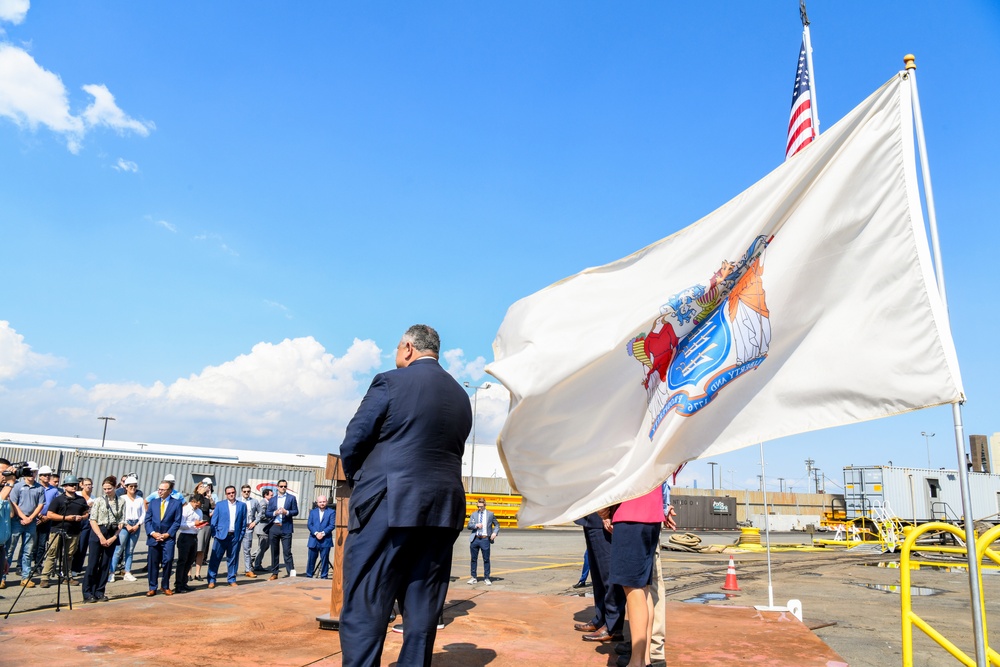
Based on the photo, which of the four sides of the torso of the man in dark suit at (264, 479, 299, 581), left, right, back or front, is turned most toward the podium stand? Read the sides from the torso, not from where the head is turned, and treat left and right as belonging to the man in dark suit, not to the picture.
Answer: front

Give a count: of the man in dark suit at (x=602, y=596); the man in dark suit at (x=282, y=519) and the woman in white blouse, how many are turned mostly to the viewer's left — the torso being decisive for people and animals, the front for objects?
1

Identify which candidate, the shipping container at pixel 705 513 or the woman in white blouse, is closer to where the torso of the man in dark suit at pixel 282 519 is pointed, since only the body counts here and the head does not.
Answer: the woman in white blouse

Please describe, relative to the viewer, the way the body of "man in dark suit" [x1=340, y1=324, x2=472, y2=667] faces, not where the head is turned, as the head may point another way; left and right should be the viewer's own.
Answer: facing away from the viewer and to the left of the viewer

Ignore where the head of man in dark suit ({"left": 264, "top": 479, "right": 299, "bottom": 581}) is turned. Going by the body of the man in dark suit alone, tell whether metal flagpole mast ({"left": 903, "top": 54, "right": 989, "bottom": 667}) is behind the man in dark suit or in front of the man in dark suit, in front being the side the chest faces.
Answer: in front

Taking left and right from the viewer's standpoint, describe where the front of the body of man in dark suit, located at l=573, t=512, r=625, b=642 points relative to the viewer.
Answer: facing to the left of the viewer

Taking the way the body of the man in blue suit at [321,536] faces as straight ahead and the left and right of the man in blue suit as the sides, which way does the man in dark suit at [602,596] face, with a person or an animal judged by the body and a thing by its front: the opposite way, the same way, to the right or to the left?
to the right

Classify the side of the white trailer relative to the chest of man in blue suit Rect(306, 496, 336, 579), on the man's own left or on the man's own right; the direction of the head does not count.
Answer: on the man's own left

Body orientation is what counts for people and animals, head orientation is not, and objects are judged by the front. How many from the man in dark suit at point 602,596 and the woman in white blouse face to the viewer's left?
1

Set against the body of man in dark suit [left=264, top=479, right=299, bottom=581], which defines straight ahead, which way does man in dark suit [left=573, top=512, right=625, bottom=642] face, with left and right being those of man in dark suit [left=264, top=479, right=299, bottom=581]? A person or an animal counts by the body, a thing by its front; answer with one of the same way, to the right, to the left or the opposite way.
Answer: to the right

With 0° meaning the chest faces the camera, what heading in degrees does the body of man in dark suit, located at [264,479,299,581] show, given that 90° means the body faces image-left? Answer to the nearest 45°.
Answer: approximately 0°

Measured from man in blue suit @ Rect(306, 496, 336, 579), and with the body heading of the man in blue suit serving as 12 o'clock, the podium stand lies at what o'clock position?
The podium stand is roughly at 12 o'clock from the man in blue suit.

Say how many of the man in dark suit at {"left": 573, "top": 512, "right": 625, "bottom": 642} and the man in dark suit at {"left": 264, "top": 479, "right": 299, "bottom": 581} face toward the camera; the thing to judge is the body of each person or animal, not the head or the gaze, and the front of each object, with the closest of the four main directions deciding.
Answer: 1

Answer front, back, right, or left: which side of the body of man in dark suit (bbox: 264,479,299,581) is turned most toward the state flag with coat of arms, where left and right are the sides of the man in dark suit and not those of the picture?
front

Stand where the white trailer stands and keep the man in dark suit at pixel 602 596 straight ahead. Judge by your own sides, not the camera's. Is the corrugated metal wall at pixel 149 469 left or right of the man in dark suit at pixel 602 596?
right

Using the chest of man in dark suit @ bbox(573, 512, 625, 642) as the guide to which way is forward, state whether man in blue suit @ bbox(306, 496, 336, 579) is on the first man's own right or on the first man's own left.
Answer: on the first man's own right
